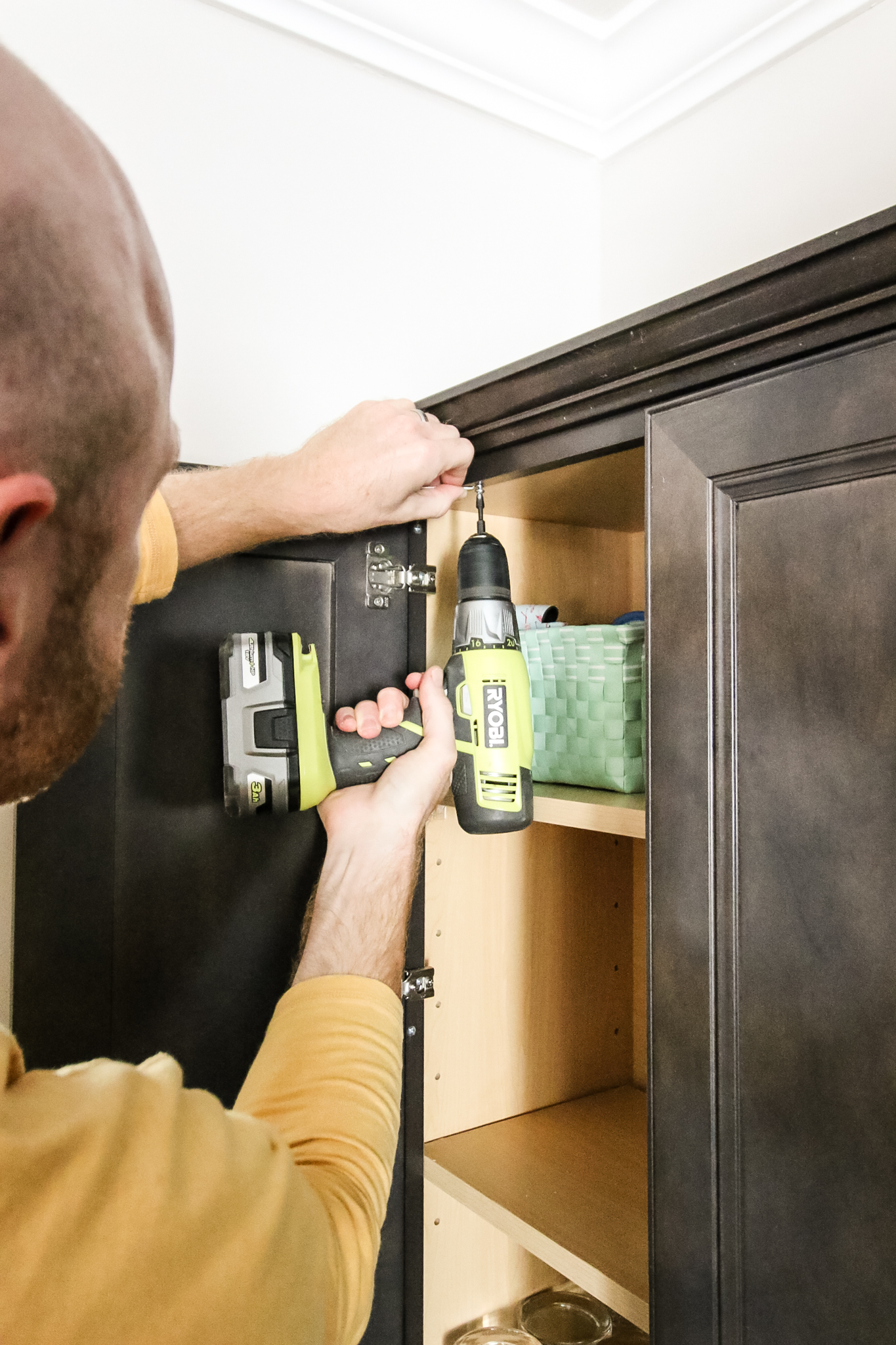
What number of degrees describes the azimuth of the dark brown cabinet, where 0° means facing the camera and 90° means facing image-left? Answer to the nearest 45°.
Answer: approximately 45°

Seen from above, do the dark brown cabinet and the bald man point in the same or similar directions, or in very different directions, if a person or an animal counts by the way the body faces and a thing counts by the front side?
very different directions

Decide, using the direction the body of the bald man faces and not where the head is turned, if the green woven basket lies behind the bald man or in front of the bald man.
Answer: in front

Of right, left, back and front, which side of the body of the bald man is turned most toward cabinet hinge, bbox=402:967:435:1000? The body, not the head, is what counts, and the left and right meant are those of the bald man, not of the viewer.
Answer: front

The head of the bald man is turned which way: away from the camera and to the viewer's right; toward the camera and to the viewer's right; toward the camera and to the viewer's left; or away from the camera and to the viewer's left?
away from the camera and to the viewer's right

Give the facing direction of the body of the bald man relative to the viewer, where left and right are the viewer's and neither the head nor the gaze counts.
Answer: facing away from the viewer and to the right of the viewer
